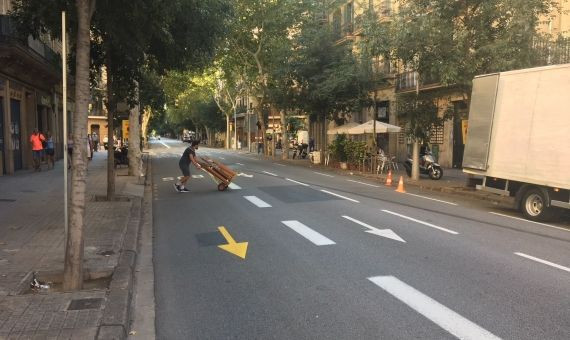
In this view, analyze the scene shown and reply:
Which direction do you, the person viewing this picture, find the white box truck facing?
facing the viewer and to the right of the viewer

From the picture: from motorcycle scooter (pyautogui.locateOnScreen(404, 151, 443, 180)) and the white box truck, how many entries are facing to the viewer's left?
0

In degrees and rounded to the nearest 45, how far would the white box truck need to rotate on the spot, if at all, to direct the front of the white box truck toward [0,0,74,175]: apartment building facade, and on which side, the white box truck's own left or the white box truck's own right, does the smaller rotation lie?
approximately 135° to the white box truck's own right

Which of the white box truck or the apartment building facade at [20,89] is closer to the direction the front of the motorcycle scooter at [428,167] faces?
the white box truck

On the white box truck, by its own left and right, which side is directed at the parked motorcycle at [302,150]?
back
